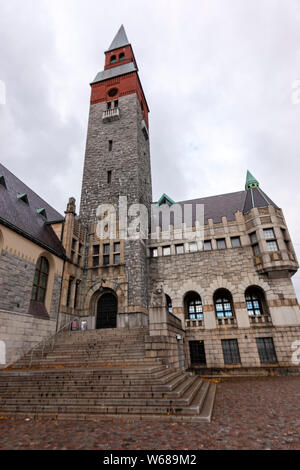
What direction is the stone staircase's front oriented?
toward the camera
